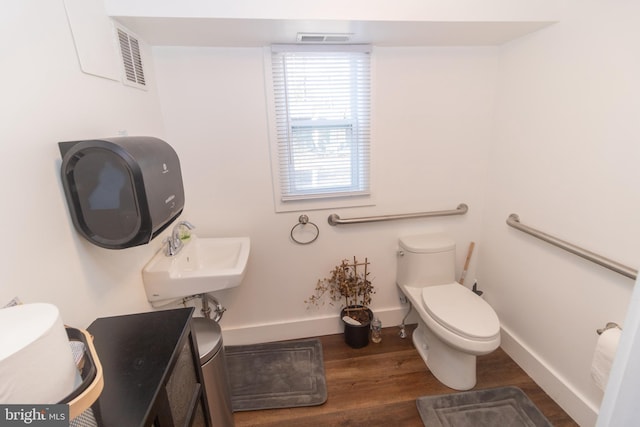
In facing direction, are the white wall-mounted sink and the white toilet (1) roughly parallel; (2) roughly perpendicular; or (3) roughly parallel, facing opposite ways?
roughly perpendicular

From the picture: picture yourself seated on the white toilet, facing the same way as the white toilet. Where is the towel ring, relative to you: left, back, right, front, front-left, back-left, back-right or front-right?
back-right

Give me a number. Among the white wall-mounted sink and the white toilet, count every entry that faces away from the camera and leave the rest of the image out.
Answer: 0

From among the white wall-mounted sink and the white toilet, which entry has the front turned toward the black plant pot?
the white wall-mounted sink

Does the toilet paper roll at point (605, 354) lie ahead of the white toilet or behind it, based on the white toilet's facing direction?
ahead

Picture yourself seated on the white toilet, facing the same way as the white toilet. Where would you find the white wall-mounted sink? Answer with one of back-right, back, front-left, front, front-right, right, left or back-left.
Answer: right

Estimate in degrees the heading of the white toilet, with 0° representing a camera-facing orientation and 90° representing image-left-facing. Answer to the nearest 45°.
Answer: approximately 315°

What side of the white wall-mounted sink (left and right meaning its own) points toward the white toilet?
front

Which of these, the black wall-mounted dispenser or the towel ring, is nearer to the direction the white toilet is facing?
the black wall-mounted dispenser

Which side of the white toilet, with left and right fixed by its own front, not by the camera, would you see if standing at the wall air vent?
right

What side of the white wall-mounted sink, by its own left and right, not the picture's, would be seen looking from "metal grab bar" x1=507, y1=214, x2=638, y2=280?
front

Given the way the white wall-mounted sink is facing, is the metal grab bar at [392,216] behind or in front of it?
in front

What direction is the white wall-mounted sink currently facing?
to the viewer's right
